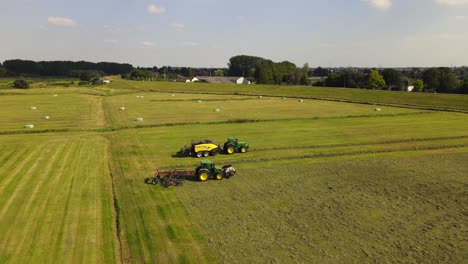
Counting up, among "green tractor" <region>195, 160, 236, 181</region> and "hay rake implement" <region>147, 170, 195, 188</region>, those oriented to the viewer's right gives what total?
2

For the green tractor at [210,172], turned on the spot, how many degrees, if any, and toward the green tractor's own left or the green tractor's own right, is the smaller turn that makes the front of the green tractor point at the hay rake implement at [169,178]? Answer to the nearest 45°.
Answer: approximately 180°

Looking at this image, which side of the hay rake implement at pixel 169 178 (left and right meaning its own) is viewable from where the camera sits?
right

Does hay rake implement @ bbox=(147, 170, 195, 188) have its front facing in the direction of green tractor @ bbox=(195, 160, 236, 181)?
yes

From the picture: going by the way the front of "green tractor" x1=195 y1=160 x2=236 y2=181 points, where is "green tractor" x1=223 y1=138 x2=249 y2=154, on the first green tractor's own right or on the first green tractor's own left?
on the first green tractor's own left

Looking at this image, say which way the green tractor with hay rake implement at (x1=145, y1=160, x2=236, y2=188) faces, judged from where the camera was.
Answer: facing to the right of the viewer

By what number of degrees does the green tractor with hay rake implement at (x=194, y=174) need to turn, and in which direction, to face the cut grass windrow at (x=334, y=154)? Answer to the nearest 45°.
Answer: approximately 45° to its left
